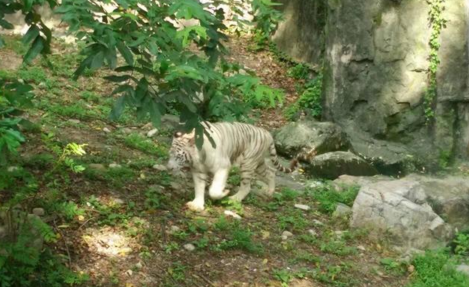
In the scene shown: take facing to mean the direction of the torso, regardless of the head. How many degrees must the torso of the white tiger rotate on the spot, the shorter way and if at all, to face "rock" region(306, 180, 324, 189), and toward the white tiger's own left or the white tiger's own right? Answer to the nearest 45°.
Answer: approximately 180°

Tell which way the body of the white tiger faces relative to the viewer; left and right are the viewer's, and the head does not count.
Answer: facing the viewer and to the left of the viewer

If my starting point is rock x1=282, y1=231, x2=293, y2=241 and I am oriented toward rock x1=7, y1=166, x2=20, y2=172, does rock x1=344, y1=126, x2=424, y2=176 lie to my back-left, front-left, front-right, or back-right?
back-right

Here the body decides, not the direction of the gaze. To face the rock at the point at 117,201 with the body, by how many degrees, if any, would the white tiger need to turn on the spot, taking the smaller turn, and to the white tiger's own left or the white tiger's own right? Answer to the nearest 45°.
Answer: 0° — it already faces it

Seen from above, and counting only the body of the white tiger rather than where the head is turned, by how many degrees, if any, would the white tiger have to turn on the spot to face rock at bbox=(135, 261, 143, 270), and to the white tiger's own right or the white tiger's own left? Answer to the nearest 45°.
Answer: approximately 45° to the white tiger's own left

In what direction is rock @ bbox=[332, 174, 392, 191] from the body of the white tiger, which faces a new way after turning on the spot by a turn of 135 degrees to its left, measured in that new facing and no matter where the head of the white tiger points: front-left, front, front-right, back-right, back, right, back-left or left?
front-left

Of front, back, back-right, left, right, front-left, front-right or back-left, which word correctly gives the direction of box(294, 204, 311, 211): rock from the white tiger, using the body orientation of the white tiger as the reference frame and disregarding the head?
back

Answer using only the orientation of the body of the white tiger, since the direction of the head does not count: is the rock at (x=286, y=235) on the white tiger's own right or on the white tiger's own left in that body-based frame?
on the white tiger's own left
